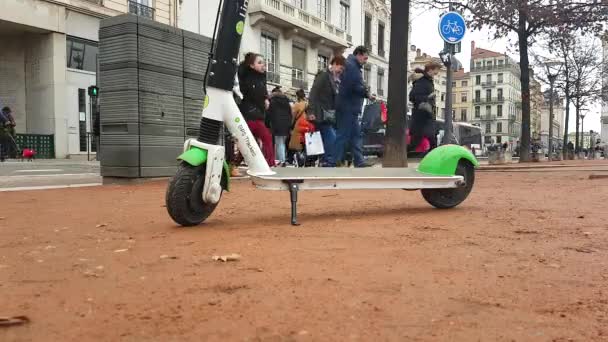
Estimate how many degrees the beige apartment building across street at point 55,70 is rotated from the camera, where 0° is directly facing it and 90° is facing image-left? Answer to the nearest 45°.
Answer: approximately 315°

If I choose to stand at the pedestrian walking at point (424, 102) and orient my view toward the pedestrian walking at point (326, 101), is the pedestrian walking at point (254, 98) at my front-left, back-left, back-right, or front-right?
front-left

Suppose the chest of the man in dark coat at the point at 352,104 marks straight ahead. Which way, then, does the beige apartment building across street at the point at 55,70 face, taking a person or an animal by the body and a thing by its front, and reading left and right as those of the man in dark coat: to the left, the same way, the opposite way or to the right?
the same way

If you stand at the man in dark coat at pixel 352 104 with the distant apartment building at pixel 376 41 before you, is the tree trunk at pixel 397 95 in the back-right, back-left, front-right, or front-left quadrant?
front-right

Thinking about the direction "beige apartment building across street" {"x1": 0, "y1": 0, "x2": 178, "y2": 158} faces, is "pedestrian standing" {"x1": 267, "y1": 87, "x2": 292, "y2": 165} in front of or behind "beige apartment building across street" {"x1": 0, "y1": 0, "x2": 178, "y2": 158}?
in front

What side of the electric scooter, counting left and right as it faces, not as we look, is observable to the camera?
left

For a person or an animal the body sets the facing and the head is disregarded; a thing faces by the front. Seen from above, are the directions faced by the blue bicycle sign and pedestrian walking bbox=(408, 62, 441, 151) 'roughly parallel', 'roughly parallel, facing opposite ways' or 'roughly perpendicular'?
roughly perpendicular

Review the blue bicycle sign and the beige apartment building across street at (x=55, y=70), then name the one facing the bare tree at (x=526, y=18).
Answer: the beige apartment building across street

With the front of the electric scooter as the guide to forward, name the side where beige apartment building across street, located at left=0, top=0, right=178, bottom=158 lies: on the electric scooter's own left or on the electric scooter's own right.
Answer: on the electric scooter's own right

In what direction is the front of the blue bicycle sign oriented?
toward the camera
